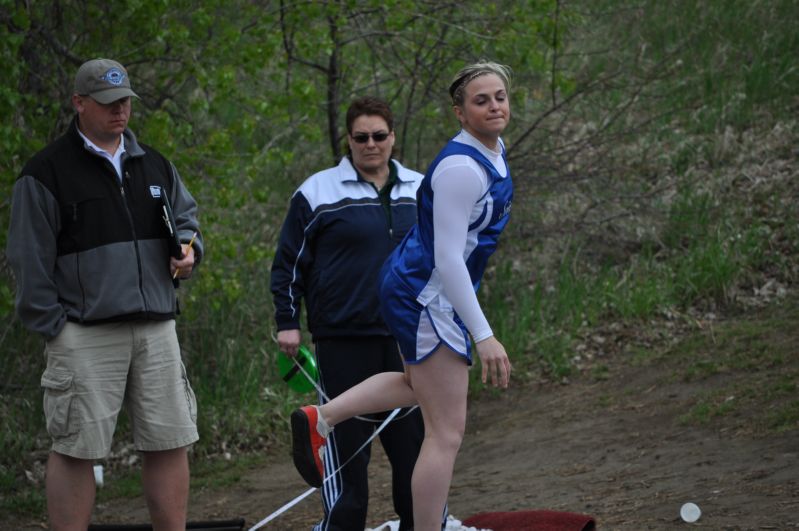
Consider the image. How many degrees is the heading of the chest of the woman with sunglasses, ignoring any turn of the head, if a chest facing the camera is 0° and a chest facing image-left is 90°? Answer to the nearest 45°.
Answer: approximately 315°

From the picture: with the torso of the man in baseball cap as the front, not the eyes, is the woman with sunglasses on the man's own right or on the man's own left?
on the man's own left
